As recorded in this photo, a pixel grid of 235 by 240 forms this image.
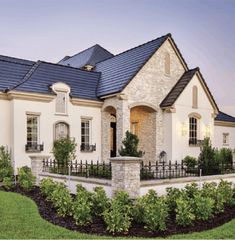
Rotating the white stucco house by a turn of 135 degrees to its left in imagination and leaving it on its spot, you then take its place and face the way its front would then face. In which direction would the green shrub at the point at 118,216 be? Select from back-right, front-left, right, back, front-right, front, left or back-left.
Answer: back

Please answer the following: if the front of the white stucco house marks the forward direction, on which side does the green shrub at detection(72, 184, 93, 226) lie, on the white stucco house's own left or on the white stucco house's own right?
on the white stucco house's own right

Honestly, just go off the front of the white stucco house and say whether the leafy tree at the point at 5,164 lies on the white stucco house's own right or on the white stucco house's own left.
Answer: on the white stucco house's own right

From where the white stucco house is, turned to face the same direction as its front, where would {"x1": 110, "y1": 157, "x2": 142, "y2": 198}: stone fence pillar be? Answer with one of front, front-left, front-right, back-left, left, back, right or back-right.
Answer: front-right
